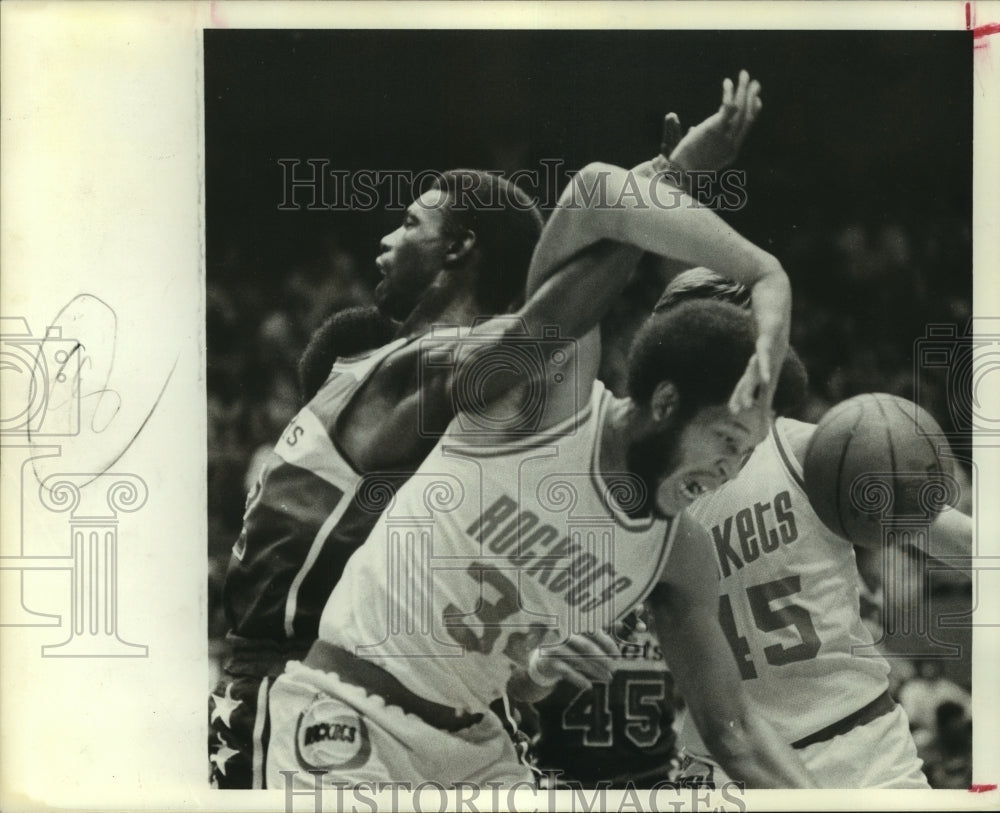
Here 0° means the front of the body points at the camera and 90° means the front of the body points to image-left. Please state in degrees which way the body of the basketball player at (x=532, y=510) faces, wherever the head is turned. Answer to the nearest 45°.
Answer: approximately 315°

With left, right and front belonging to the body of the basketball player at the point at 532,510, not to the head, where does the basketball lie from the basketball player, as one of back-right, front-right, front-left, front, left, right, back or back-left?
front-left

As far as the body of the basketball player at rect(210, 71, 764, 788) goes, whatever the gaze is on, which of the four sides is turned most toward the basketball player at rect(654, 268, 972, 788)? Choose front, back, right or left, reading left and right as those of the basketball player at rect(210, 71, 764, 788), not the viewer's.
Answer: back

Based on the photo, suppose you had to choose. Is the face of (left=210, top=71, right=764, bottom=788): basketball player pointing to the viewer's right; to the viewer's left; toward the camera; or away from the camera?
to the viewer's left

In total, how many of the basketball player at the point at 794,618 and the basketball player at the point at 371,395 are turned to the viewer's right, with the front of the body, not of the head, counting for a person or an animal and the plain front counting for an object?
0

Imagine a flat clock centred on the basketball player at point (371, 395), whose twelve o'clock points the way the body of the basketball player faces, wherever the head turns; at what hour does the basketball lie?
The basketball is roughly at 6 o'clock from the basketball player.

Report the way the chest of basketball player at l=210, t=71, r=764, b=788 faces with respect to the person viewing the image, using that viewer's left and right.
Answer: facing to the left of the viewer
